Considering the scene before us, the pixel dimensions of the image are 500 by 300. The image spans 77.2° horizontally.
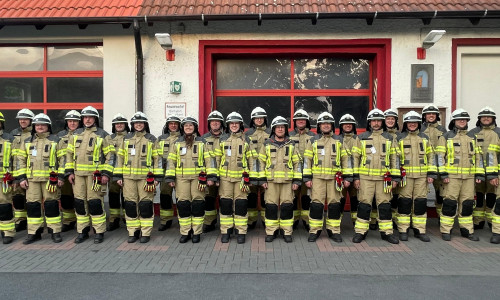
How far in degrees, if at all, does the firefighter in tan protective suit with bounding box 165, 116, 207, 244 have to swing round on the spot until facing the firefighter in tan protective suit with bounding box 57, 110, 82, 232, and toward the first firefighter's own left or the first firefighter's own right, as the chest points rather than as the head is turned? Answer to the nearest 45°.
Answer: approximately 135° to the first firefighter's own right

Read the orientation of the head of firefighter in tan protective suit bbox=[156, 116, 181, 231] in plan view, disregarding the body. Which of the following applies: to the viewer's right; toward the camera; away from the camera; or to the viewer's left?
toward the camera

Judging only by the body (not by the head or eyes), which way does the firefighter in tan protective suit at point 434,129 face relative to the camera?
toward the camera

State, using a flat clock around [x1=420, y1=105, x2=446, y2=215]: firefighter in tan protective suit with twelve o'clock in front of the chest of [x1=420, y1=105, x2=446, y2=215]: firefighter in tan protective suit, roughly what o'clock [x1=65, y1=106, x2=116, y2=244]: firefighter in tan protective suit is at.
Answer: [x1=65, y1=106, x2=116, y2=244]: firefighter in tan protective suit is roughly at 2 o'clock from [x1=420, y1=105, x2=446, y2=215]: firefighter in tan protective suit.

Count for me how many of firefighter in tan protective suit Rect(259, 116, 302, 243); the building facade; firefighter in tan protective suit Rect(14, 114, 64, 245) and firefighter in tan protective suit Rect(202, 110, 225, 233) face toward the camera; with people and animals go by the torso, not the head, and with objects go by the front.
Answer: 4

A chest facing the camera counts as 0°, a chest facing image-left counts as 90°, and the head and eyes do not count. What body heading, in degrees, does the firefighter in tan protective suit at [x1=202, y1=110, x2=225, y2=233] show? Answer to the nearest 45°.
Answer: approximately 0°

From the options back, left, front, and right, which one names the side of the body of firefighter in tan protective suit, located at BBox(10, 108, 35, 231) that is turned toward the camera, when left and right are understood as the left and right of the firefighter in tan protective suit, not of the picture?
front

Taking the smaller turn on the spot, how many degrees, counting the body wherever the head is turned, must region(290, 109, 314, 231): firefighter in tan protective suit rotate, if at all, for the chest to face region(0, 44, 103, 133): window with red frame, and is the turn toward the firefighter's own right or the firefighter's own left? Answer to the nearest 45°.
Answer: approximately 90° to the firefighter's own right

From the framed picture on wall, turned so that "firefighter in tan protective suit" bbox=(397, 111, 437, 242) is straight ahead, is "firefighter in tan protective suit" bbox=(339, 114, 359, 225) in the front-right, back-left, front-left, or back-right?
front-right

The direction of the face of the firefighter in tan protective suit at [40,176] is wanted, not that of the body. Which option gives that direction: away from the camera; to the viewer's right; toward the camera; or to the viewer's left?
toward the camera

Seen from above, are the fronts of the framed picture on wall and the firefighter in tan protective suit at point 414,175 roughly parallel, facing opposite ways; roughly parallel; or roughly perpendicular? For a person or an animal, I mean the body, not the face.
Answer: roughly parallel

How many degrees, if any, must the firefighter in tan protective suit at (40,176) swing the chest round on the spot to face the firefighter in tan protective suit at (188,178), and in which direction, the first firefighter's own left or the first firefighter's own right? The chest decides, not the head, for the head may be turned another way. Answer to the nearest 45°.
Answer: approximately 45° to the first firefighter's own left

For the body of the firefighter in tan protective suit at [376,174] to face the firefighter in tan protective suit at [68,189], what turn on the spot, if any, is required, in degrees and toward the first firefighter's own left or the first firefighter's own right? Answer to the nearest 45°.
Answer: approximately 90° to the first firefighter's own right

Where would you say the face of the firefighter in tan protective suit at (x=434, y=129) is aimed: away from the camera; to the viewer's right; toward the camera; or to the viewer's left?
toward the camera

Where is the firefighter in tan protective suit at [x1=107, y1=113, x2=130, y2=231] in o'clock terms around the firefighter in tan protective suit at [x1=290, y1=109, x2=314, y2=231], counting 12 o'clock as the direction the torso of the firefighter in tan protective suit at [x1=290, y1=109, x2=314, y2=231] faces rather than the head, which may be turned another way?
the firefighter in tan protective suit at [x1=107, y1=113, x2=130, y2=231] is roughly at 3 o'clock from the firefighter in tan protective suit at [x1=290, y1=109, x2=314, y2=231].

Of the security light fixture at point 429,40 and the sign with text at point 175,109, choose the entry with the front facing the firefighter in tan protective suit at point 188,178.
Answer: the sign with text

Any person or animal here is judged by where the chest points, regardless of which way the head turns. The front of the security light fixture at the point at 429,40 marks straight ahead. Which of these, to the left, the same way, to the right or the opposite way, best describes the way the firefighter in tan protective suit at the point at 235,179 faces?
the same way

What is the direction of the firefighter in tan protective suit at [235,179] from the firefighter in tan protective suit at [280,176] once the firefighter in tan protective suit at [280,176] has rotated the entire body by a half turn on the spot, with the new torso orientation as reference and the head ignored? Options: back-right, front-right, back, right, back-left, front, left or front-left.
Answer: left

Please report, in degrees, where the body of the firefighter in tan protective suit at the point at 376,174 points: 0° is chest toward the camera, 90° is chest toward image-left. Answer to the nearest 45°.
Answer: approximately 0°

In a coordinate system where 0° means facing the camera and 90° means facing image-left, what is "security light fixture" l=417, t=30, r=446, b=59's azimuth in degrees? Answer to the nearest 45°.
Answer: approximately 315°

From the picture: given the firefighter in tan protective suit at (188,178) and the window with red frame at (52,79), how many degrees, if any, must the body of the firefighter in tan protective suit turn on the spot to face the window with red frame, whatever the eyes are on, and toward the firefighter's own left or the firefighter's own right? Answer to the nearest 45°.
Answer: approximately 135° to the firefighter's own right

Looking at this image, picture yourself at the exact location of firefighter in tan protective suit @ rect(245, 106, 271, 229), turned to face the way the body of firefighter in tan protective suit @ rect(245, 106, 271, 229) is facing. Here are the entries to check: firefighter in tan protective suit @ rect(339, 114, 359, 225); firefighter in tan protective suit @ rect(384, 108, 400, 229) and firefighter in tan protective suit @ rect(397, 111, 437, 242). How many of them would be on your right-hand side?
0
